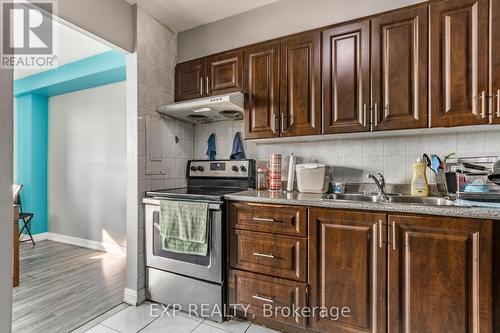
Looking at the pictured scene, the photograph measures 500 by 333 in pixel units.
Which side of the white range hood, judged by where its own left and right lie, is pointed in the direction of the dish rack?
left

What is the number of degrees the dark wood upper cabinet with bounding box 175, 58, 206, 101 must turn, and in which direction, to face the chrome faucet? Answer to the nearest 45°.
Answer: approximately 90° to its left

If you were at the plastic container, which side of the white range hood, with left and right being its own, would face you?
left

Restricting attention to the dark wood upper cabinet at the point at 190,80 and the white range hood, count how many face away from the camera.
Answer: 0

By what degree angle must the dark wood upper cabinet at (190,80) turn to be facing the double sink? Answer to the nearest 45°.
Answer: approximately 90° to its left

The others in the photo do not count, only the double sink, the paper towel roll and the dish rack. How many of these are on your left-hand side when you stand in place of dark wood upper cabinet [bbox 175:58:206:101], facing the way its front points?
3

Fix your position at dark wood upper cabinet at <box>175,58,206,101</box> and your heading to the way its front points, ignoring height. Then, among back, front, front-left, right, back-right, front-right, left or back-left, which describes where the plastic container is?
left

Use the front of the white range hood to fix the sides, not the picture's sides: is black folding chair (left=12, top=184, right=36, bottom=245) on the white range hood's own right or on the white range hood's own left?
on the white range hood's own right

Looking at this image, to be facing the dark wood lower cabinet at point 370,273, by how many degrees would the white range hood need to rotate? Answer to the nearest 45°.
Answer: approximately 90° to its left

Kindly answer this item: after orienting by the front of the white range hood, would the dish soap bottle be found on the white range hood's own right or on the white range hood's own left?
on the white range hood's own left

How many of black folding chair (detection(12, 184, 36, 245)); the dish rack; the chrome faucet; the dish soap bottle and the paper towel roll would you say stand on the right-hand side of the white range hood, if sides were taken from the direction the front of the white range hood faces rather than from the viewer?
1

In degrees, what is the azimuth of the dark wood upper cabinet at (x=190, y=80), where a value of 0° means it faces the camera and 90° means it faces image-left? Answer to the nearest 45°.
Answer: approximately 45°

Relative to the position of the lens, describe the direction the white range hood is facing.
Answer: facing the viewer and to the left of the viewer

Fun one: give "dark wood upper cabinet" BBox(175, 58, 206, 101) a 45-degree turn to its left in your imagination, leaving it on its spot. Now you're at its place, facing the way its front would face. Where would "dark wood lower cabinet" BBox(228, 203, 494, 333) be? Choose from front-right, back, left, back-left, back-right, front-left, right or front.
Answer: front-left

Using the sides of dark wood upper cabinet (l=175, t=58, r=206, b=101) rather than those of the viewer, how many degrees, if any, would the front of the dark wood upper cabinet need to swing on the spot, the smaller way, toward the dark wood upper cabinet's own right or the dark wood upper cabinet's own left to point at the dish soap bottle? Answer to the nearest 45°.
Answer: approximately 90° to the dark wood upper cabinet's own left
